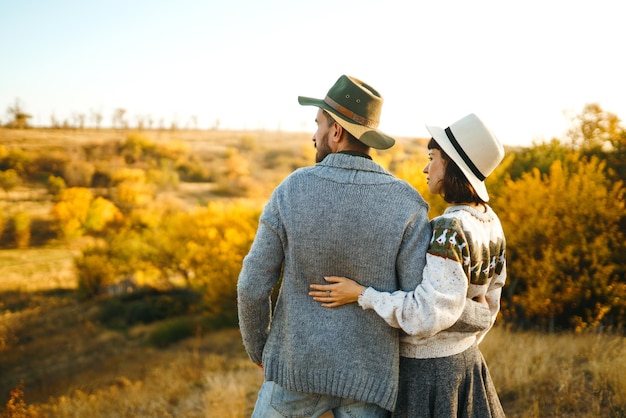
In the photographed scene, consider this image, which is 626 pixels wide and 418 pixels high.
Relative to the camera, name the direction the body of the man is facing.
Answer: away from the camera

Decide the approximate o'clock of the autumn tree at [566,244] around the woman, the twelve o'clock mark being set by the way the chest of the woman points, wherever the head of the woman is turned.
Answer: The autumn tree is roughly at 2 o'clock from the woman.

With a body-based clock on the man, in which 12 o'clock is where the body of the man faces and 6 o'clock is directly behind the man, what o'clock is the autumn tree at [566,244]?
The autumn tree is roughly at 1 o'clock from the man.
